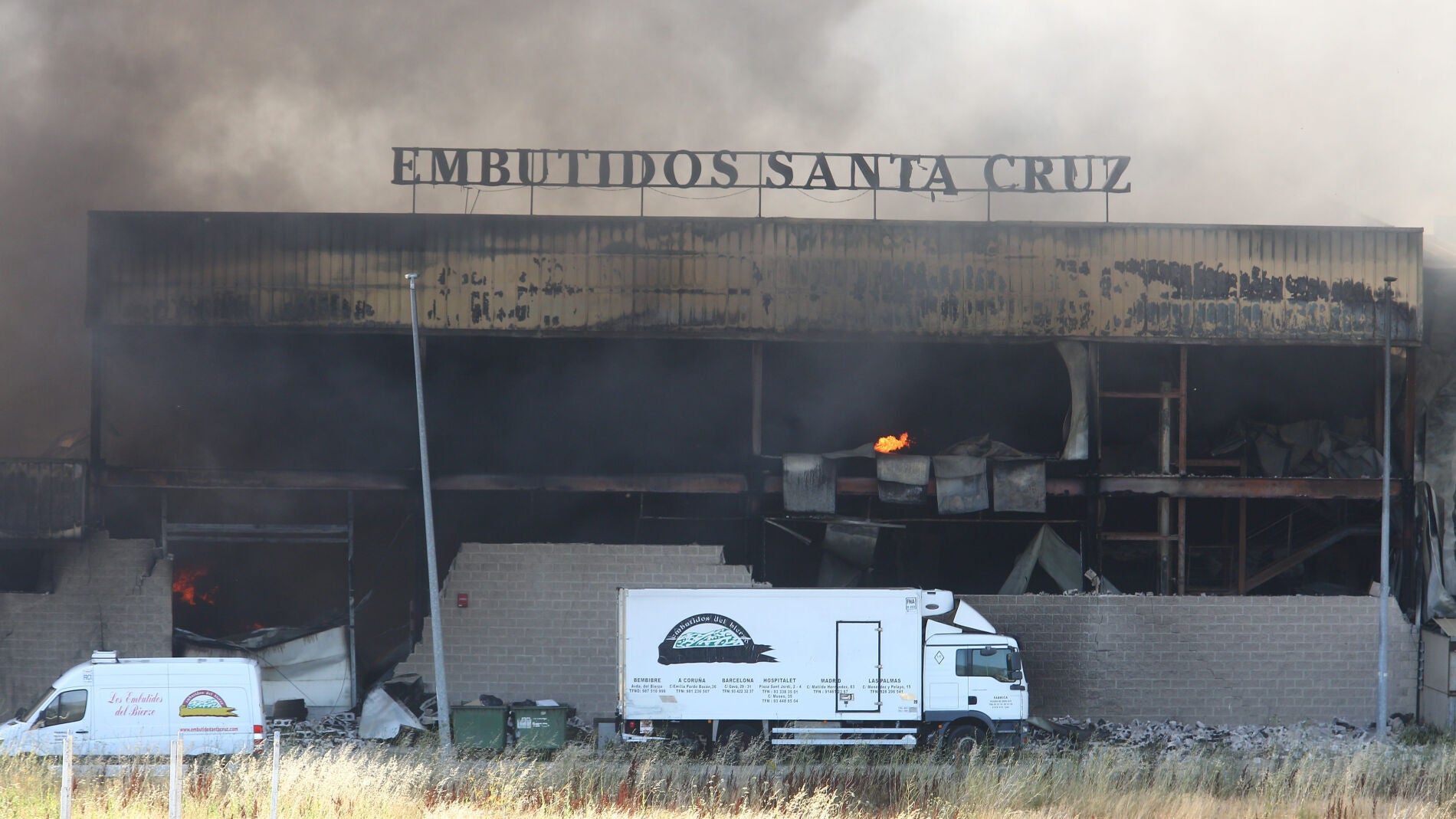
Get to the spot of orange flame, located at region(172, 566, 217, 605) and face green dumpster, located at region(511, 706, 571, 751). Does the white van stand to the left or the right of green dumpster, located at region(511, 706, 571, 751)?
right

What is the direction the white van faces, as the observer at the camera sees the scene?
facing to the left of the viewer

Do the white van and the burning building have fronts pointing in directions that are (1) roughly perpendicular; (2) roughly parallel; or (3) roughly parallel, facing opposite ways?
roughly perpendicular

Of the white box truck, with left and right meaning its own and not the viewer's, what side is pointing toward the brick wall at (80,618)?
back

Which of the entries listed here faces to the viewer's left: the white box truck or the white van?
the white van

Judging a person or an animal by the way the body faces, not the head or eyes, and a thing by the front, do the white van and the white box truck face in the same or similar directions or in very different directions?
very different directions

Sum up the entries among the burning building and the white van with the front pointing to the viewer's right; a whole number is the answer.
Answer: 0

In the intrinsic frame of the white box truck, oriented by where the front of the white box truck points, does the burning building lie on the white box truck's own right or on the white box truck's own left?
on the white box truck's own left

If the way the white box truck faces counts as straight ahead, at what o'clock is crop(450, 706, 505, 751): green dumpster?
The green dumpster is roughly at 6 o'clock from the white box truck.

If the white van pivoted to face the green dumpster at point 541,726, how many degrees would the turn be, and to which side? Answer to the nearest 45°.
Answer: approximately 180°

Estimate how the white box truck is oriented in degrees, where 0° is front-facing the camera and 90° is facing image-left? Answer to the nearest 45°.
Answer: approximately 270°

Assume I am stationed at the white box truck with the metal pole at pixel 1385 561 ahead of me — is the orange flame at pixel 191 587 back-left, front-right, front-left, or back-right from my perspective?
back-left

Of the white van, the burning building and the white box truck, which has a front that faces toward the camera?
the burning building

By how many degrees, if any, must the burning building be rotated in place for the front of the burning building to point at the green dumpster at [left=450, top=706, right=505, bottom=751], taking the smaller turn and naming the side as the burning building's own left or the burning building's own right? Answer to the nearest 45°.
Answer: approximately 45° to the burning building's own right

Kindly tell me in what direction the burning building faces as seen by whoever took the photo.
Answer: facing the viewer
